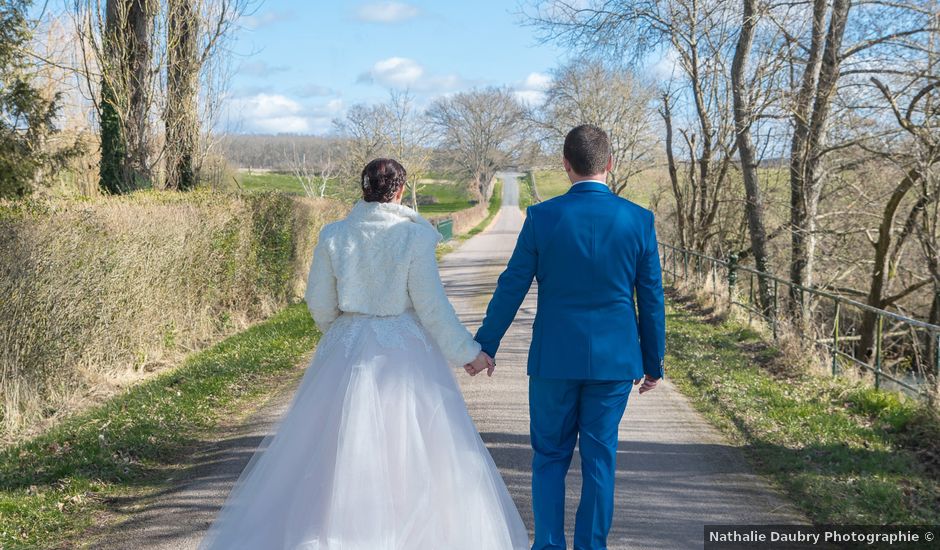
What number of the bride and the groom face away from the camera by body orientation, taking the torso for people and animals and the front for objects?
2

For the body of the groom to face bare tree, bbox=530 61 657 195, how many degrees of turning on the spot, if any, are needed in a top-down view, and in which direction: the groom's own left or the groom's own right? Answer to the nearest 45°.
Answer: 0° — they already face it

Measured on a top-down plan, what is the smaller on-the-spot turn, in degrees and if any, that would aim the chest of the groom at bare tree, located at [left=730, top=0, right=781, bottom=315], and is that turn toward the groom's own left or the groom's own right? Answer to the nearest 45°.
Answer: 0° — they already face it

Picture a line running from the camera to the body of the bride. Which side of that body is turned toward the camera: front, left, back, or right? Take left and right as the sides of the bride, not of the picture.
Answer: back

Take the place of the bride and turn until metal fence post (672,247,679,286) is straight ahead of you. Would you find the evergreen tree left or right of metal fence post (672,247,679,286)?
left

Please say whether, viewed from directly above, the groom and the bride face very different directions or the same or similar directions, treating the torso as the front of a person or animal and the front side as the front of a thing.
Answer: same or similar directions

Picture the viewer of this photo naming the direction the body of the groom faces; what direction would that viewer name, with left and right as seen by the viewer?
facing away from the viewer

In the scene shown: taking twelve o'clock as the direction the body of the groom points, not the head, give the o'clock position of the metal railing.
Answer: The metal railing is roughly at 1 o'clock from the groom.

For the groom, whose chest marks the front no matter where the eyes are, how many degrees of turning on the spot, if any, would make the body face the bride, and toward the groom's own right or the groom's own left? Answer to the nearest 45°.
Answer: approximately 90° to the groom's own left

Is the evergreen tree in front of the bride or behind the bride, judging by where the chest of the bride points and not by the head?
in front

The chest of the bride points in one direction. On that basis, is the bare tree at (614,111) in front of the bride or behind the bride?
in front

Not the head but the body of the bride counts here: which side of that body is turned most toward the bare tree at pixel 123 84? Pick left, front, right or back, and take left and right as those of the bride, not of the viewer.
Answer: front

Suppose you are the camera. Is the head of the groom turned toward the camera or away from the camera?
away from the camera
